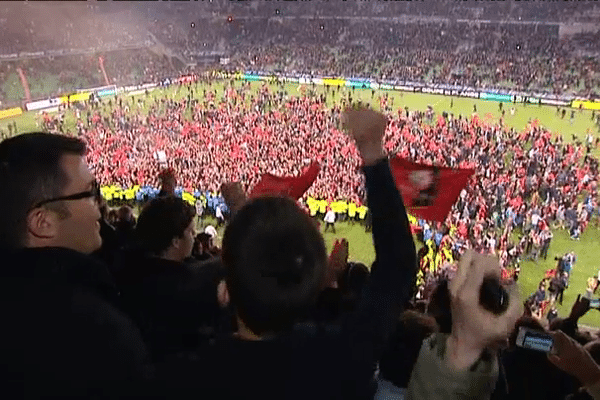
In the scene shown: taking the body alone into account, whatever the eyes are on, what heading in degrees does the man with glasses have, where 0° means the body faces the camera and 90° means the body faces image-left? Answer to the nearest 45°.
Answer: approximately 225°
